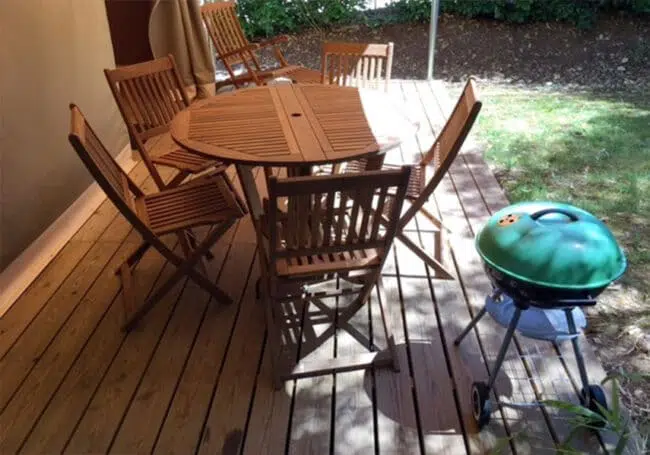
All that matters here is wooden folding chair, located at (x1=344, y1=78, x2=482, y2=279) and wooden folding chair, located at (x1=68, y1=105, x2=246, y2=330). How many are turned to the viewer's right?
1

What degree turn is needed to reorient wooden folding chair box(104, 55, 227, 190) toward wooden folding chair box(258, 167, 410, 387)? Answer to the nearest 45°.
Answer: approximately 45° to its right

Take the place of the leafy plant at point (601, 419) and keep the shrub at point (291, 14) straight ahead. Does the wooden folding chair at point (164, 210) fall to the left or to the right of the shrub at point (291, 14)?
left

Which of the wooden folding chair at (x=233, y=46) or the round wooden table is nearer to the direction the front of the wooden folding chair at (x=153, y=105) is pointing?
the round wooden table

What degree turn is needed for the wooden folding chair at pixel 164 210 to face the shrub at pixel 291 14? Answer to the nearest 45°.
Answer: approximately 45° to its left

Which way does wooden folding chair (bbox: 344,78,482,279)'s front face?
to the viewer's left

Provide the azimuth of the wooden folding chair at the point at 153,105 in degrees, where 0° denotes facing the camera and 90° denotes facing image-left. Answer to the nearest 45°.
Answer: approximately 315°

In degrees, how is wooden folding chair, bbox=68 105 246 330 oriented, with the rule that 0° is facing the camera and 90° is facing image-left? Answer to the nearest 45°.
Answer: approximately 270°
